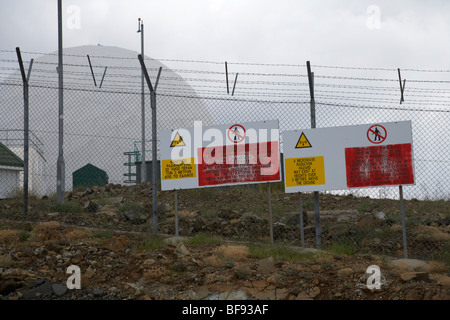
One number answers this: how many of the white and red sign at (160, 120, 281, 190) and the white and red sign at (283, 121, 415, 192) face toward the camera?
2

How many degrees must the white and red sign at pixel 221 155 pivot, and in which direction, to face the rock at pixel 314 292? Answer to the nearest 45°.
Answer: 0° — it already faces it

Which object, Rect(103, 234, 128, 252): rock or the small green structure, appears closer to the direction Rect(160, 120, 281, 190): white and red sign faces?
the rock

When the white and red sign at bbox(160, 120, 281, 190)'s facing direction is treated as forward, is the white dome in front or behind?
behind

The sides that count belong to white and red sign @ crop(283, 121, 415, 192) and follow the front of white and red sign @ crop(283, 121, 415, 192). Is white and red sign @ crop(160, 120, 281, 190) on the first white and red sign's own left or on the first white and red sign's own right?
on the first white and red sign's own right

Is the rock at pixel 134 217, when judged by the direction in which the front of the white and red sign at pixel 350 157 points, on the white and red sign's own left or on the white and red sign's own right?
on the white and red sign's own right

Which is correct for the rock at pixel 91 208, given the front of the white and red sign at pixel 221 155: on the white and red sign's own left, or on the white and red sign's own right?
on the white and red sign's own right

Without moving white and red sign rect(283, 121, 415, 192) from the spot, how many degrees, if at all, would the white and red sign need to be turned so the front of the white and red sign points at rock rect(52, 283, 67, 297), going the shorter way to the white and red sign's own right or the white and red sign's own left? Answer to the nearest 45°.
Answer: approximately 45° to the white and red sign's own right

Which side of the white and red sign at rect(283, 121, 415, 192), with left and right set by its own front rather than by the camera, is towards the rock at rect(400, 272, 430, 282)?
front

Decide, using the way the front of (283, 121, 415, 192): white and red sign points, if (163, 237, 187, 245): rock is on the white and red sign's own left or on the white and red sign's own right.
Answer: on the white and red sign's own right

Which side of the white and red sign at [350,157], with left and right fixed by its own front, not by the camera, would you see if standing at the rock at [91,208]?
right

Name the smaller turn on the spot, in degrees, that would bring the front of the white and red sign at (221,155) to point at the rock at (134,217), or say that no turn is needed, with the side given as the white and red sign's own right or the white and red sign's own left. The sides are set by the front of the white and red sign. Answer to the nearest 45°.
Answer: approximately 135° to the white and red sign's own right

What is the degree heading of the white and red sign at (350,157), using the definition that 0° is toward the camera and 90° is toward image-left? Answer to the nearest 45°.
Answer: approximately 0°

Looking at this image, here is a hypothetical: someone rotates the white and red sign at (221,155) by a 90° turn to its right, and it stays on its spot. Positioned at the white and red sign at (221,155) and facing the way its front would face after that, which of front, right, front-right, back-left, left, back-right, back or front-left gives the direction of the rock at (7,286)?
front-left
